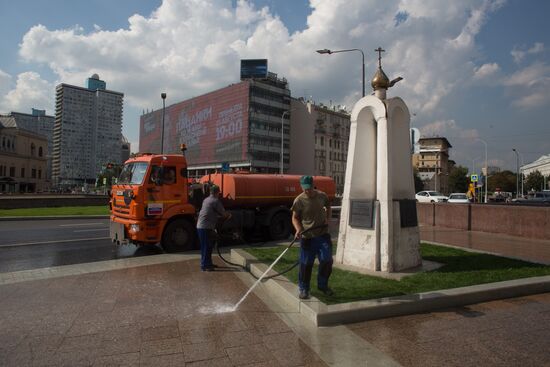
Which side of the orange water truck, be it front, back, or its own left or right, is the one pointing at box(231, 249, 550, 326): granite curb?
left

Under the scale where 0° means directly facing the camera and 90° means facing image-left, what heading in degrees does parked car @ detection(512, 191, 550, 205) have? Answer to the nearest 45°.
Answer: approximately 90°

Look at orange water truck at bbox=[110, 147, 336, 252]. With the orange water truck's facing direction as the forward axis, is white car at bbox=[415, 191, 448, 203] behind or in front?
behind

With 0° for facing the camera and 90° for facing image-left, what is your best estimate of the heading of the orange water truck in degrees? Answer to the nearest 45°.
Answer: approximately 45°

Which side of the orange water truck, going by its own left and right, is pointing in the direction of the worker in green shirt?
left

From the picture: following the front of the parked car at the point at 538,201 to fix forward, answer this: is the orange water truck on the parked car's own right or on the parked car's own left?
on the parked car's own left

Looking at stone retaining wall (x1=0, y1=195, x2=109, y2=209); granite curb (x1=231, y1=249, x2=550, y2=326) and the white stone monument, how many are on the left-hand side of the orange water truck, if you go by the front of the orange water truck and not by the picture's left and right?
2
